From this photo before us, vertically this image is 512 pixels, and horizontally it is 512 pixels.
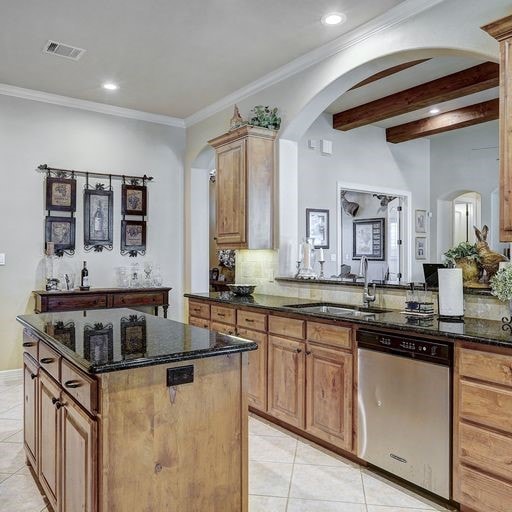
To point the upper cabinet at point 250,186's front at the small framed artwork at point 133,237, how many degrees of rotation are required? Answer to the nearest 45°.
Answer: approximately 90° to its right

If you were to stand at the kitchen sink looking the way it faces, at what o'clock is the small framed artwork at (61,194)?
The small framed artwork is roughly at 2 o'clock from the kitchen sink.

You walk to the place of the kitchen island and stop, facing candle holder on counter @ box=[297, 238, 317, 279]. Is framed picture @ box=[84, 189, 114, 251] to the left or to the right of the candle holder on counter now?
left

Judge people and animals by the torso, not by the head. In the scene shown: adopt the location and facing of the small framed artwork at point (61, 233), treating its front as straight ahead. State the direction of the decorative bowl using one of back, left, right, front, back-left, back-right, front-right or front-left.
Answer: front-left

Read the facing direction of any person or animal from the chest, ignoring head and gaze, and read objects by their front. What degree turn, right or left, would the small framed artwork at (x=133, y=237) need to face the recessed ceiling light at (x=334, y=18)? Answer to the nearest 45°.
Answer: approximately 45° to its left

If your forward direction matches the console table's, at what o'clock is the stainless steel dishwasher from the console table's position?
The stainless steel dishwasher is roughly at 11 o'clock from the console table.

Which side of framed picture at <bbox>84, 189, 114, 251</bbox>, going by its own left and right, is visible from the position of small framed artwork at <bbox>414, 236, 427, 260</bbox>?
left

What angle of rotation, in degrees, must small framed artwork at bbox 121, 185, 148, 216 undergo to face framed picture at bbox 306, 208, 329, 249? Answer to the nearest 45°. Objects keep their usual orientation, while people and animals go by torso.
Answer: approximately 90° to its left

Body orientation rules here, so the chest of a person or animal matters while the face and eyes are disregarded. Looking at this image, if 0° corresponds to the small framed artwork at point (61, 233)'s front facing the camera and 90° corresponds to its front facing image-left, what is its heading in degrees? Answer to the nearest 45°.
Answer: approximately 0°

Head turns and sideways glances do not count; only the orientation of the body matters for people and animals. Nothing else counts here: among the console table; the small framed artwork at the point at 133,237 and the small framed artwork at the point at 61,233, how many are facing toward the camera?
3

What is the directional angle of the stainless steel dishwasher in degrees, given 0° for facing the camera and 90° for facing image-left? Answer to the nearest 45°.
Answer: approximately 45°
